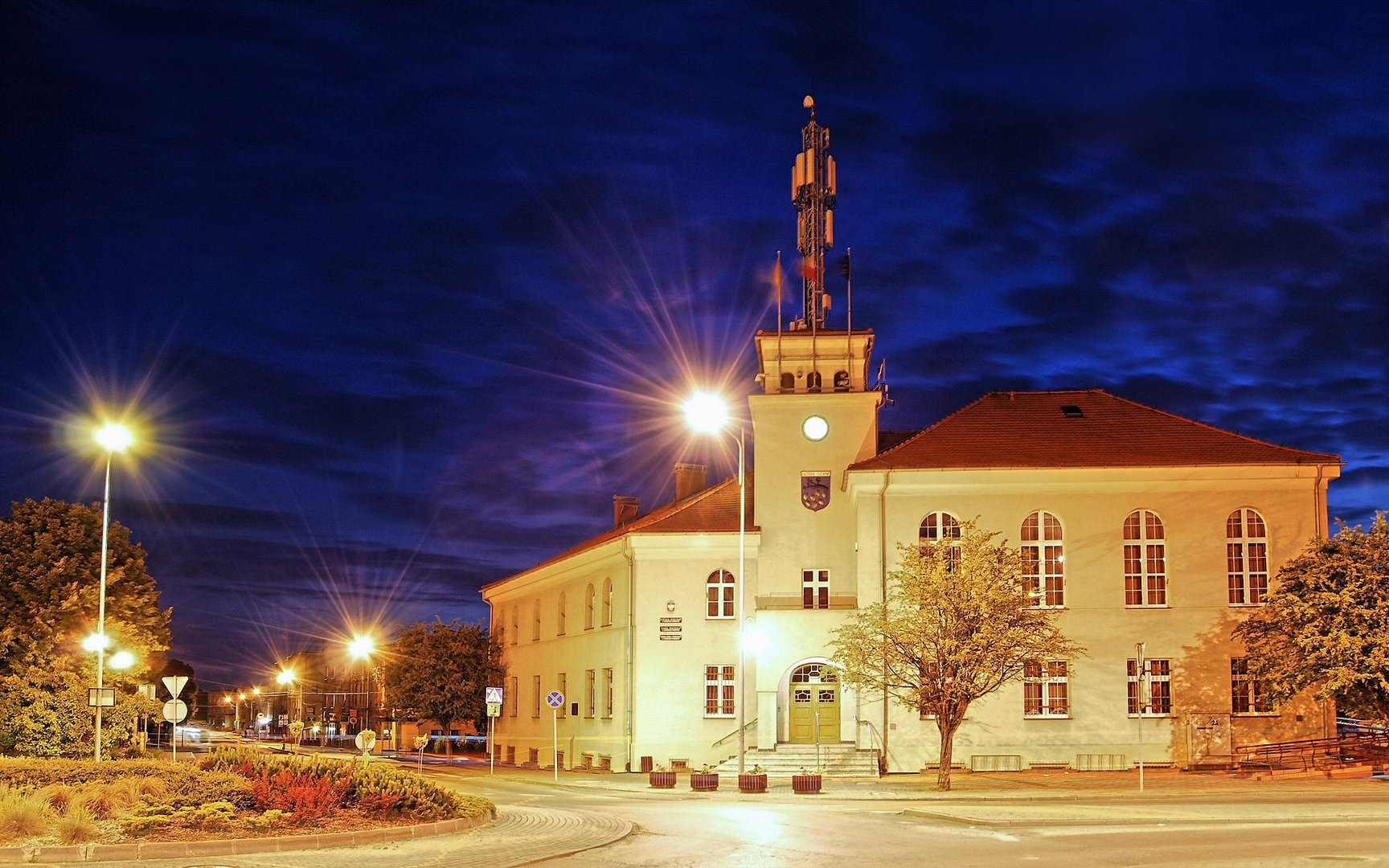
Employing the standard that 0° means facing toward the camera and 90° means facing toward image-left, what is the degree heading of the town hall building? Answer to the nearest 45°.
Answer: approximately 0°

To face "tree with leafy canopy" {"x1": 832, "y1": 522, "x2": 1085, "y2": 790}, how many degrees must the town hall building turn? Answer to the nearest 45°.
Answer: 0° — it already faces it

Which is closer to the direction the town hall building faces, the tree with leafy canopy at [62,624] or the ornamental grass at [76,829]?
the ornamental grass
